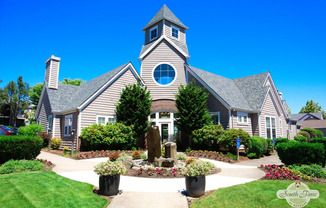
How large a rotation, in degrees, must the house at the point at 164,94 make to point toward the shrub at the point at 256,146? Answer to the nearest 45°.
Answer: approximately 45° to its left

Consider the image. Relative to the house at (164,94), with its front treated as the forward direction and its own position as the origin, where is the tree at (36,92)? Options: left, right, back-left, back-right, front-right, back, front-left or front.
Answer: back-right

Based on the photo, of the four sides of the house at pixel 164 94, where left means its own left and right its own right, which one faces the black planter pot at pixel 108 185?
front

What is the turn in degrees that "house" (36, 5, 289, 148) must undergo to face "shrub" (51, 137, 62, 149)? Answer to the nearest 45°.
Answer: approximately 90° to its right

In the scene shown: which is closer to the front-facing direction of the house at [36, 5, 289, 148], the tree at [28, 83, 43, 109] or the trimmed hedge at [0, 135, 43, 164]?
the trimmed hedge

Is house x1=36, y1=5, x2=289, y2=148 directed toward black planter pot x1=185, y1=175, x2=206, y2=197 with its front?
yes

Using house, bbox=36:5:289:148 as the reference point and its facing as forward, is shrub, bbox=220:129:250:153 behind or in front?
in front

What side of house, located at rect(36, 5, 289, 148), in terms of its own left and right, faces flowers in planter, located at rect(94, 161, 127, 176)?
front

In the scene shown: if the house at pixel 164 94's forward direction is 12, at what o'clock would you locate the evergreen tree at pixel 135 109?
The evergreen tree is roughly at 1 o'clock from the house.

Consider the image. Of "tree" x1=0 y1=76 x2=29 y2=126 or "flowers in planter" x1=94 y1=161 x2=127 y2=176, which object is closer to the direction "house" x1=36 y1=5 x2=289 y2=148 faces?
the flowers in planter

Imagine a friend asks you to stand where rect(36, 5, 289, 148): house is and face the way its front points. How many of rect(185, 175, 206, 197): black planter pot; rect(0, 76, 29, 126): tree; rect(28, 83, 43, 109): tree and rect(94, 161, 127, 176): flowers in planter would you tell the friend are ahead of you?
2

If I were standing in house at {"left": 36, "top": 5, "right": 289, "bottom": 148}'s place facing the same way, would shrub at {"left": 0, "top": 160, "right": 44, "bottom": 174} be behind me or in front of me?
in front

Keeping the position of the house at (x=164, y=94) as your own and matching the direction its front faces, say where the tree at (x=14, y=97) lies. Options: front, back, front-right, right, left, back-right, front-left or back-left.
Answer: back-right
